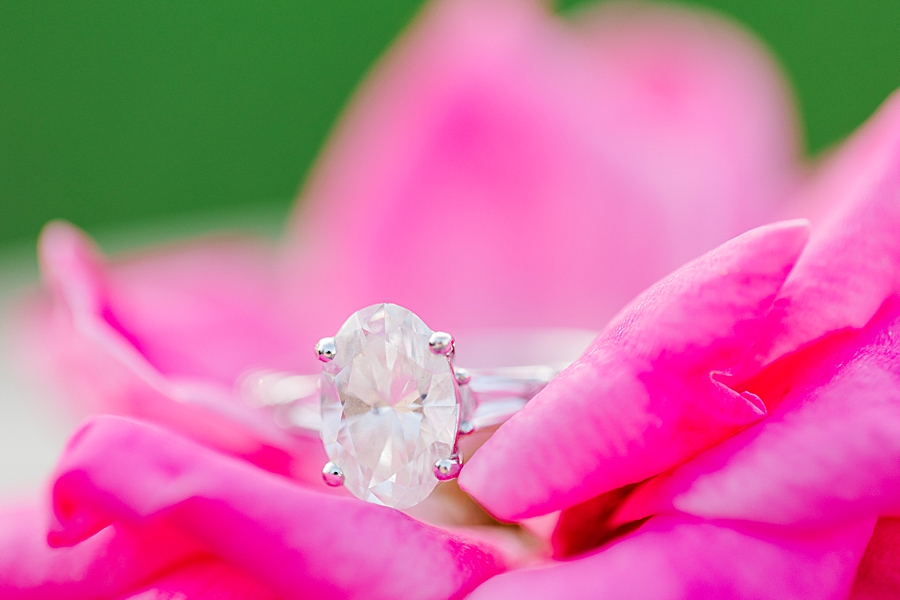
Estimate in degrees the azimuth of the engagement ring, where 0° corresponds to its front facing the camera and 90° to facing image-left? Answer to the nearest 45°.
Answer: approximately 0°
